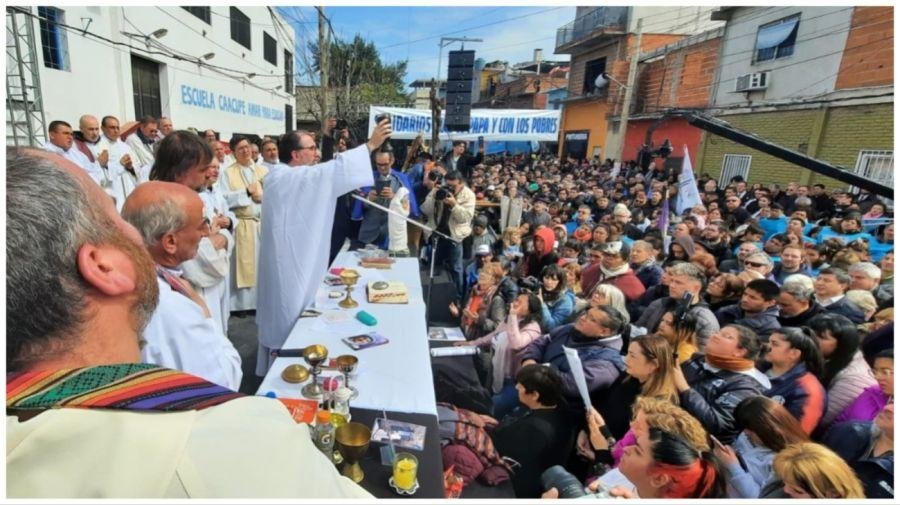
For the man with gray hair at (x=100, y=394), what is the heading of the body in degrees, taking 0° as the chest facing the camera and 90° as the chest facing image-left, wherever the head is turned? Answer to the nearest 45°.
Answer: approximately 225°

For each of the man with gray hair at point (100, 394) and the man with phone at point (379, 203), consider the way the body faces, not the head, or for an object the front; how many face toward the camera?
1

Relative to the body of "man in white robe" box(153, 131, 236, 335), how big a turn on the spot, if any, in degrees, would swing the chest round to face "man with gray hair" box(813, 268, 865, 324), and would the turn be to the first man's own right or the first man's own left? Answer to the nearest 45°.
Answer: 0° — they already face them

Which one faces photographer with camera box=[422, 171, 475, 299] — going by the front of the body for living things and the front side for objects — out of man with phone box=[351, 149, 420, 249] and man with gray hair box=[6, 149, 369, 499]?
the man with gray hair

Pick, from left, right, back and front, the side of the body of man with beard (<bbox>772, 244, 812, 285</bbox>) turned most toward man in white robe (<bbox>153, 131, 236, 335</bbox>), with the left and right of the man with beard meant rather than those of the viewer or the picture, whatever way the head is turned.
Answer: front

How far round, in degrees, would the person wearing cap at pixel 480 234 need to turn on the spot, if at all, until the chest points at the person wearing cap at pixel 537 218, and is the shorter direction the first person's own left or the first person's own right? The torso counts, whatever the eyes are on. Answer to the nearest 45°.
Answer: approximately 180°

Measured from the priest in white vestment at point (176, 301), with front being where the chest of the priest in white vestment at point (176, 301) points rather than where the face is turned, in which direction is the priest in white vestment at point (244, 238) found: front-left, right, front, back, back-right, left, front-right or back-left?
left

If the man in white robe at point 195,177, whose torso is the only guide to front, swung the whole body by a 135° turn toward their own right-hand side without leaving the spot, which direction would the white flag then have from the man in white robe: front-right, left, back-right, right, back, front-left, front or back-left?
back-left

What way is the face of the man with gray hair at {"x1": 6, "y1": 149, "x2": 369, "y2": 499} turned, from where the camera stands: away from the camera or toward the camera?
away from the camera

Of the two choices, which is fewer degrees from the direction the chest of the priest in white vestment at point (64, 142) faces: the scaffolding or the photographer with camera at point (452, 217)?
the photographer with camera

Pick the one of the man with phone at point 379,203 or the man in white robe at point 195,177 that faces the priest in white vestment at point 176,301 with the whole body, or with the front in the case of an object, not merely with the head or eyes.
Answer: the man with phone

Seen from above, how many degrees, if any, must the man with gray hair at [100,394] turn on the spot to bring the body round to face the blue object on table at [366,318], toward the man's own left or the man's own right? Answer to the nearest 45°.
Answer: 0° — they already face it

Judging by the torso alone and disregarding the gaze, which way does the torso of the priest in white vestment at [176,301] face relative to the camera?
to the viewer's right

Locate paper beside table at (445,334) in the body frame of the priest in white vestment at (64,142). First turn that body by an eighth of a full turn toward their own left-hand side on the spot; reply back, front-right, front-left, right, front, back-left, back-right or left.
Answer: front-right

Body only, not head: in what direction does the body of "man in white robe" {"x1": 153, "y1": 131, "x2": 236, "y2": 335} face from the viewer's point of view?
to the viewer's right

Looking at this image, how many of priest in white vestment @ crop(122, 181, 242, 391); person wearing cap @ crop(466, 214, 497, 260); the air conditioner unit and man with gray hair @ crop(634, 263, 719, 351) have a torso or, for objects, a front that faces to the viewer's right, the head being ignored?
1

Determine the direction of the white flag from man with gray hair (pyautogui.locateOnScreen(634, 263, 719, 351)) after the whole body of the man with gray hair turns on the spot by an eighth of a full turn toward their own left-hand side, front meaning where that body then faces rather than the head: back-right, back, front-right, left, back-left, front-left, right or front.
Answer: back

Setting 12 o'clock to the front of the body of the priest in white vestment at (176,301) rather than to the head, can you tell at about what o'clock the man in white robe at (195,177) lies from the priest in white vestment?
The man in white robe is roughly at 9 o'clock from the priest in white vestment.

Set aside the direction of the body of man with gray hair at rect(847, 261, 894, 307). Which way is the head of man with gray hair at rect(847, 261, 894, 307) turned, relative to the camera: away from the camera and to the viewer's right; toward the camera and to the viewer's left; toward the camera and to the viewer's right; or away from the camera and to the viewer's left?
toward the camera and to the viewer's left
